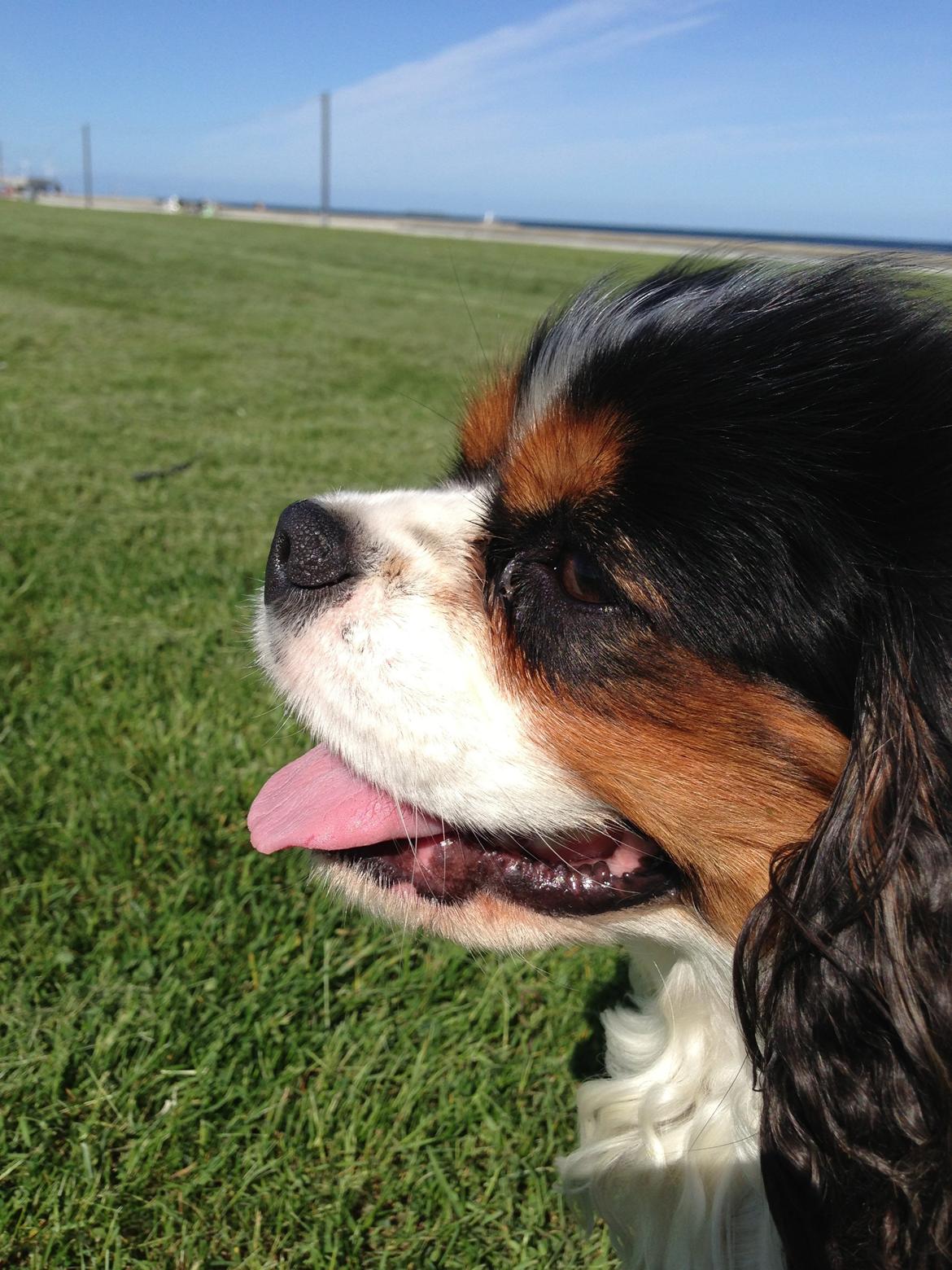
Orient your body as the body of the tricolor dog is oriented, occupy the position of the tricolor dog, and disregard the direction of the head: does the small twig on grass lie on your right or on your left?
on your right

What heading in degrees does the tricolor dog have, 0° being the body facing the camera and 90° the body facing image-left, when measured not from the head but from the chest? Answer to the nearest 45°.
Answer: approximately 90°
